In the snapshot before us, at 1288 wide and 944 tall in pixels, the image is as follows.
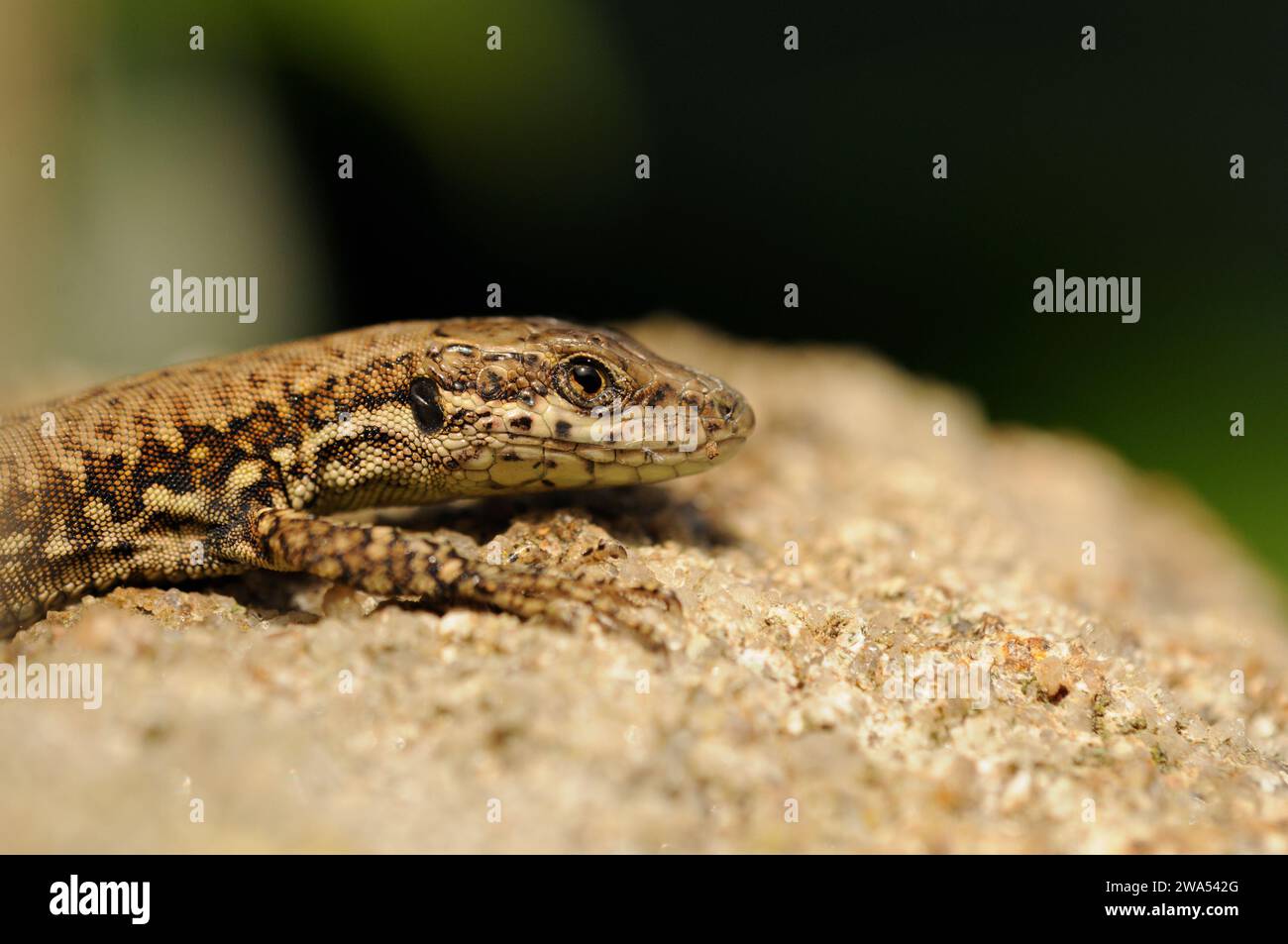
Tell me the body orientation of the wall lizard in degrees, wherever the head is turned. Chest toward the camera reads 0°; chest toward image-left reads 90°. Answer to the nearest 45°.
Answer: approximately 270°
